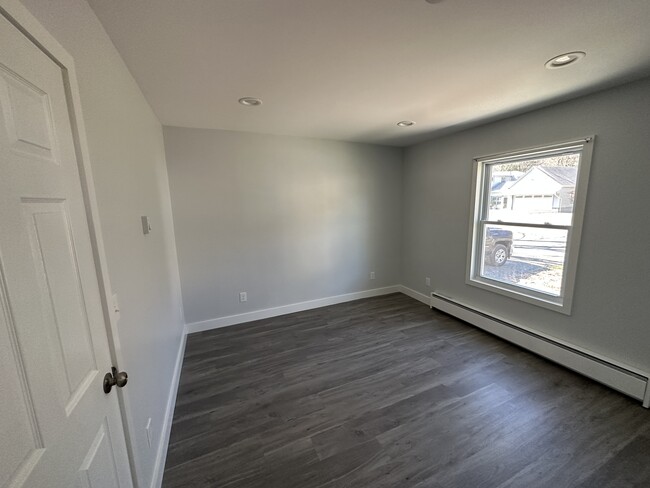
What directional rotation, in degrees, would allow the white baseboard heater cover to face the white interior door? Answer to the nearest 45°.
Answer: approximately 45° to its left

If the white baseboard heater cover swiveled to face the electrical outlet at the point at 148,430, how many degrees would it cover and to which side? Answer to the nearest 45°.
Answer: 0° — it already faces it

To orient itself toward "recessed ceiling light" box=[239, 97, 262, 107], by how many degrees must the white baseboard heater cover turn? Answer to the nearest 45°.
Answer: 0° — it already faces it

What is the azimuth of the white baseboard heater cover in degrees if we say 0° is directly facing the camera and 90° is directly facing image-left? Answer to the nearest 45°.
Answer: approximately 45°
